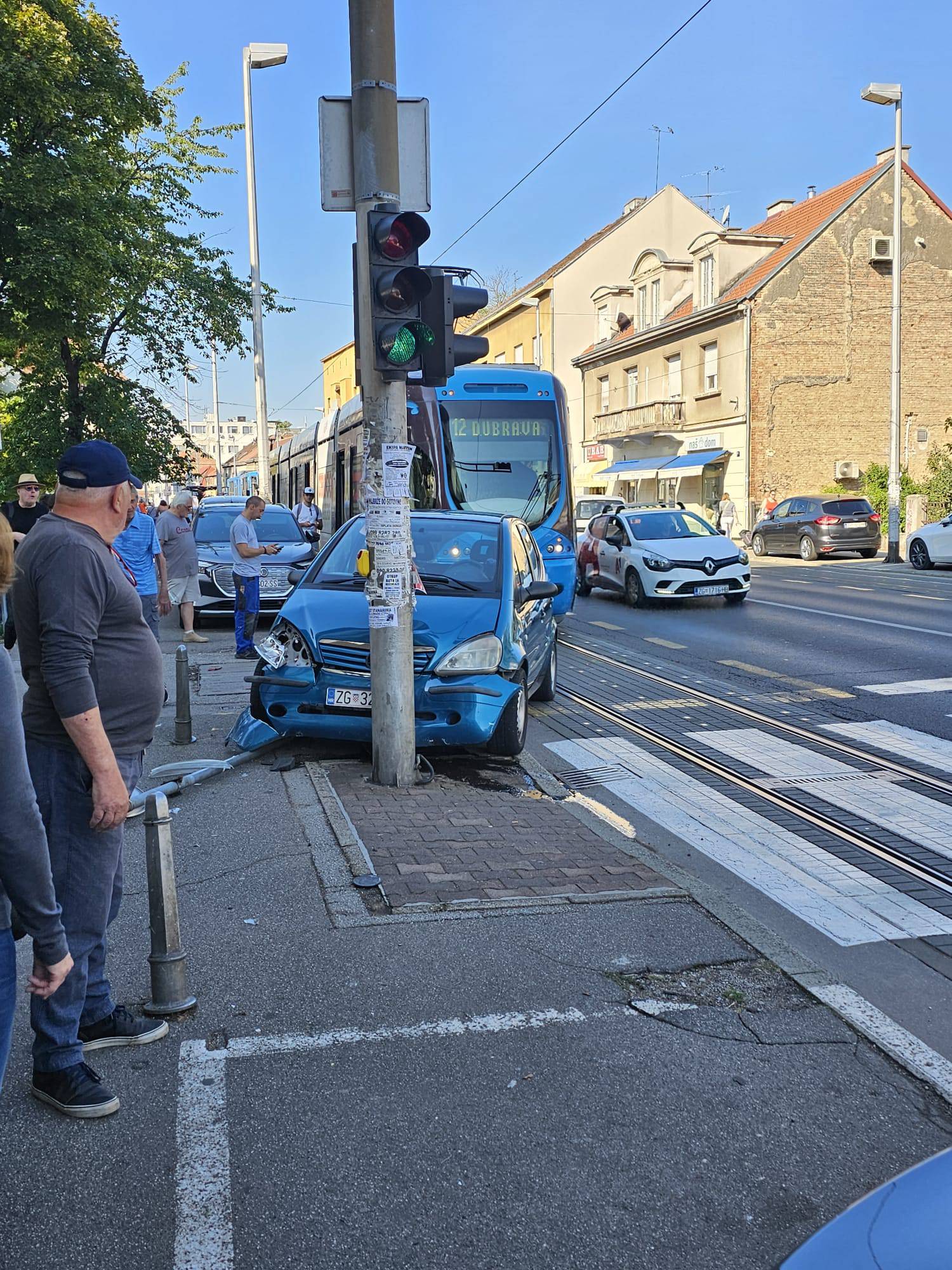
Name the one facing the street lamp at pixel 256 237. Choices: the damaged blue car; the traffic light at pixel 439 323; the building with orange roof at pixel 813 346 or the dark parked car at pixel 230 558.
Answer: the building with orange roof

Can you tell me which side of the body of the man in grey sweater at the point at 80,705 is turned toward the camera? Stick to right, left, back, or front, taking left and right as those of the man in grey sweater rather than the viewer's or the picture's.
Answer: right

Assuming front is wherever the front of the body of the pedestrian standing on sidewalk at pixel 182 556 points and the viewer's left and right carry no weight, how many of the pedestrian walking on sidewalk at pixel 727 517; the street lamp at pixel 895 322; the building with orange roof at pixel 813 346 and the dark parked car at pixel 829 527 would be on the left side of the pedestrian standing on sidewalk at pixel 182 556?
4

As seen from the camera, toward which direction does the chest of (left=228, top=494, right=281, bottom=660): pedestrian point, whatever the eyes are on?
to the viewer's right

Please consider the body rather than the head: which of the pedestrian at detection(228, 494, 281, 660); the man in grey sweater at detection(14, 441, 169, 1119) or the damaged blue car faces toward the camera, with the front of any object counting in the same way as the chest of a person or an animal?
the damaged blue car

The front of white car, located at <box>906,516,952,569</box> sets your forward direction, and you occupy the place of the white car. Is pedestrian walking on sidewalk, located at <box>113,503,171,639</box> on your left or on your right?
on your left

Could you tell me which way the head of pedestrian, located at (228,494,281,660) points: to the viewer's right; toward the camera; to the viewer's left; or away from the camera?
to the viewer's right

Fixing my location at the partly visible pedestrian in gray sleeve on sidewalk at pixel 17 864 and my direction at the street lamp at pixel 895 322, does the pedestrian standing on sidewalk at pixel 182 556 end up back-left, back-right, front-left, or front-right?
front-left

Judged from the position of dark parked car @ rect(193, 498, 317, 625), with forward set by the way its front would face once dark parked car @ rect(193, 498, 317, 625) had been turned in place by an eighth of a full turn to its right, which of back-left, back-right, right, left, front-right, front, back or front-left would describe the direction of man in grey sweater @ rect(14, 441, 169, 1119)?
front

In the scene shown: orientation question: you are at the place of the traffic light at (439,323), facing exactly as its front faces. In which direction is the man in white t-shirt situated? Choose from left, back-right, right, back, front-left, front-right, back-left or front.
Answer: left

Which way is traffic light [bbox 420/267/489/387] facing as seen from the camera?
to the viewer's right

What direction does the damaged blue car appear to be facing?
toward the camera

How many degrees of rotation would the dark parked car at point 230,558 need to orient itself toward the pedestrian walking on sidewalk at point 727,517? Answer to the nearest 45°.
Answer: approximately 90° to its left

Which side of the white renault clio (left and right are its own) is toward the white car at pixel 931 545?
left

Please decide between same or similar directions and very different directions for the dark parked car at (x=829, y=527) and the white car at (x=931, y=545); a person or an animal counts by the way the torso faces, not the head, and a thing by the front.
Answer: same or similar directions

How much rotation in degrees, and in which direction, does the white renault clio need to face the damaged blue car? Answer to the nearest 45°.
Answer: approximately 45° to its right

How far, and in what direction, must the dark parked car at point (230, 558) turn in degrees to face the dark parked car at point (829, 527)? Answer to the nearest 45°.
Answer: approximately 90° to its left

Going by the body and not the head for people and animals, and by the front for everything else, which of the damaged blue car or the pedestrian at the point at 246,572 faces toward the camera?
the damaged blue car
